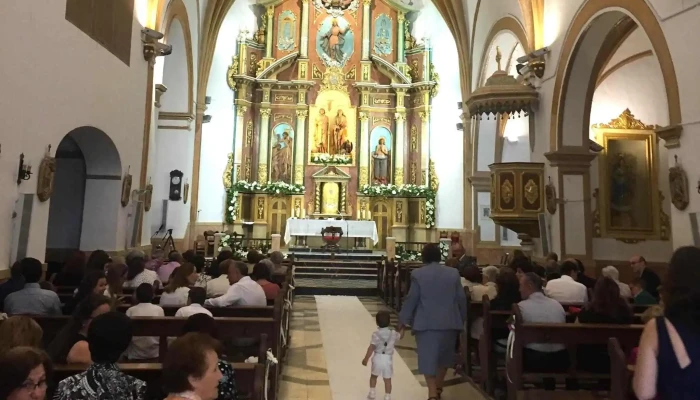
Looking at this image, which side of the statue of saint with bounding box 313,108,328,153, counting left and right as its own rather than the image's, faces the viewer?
front

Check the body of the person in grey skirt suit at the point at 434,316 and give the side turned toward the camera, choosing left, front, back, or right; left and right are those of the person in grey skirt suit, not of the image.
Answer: back

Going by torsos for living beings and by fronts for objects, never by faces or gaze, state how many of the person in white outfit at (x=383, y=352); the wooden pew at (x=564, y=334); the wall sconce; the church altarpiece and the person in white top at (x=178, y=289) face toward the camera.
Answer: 1

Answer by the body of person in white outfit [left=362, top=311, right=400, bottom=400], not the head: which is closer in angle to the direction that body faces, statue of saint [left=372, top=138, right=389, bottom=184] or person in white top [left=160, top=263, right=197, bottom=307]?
the statue of saint

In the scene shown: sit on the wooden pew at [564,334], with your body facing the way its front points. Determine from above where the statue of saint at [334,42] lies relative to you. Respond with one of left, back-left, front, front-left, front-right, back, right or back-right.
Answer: front-left

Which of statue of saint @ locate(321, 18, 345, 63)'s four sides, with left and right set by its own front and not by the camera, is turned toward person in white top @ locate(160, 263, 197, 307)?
front

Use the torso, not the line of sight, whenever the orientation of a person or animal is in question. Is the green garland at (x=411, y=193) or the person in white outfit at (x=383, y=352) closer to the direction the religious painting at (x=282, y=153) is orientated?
the person in white outfit

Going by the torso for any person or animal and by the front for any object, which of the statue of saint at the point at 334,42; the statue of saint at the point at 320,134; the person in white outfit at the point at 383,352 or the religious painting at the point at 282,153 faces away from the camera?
the person in white outfit

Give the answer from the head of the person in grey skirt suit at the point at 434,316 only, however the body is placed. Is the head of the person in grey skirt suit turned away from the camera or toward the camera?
away from the camera

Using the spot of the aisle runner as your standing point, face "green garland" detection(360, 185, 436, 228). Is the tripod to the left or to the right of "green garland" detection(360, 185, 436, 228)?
left

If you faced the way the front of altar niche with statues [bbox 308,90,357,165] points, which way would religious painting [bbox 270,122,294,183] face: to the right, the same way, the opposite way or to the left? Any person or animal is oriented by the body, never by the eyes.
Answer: the same way

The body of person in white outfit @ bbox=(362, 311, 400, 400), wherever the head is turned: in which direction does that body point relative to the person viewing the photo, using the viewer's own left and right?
facing away from the viewer

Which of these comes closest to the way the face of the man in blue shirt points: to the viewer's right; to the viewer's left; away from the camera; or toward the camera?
away from the camera

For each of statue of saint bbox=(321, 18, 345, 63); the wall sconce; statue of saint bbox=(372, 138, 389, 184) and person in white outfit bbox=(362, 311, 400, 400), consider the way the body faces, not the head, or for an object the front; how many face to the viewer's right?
1

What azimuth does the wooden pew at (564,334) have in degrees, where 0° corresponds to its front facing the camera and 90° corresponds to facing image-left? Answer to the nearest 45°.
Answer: approximately 180°

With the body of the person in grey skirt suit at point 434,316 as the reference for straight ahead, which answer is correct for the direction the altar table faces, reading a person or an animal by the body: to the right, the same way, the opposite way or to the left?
the opposite way

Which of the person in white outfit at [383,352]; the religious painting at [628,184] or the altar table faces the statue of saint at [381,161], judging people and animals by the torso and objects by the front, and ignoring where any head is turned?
the person in white outfit
